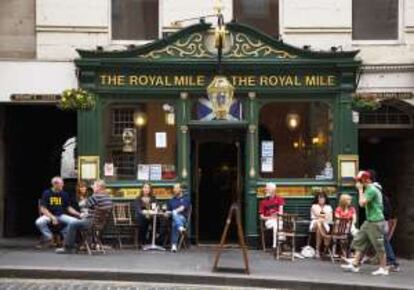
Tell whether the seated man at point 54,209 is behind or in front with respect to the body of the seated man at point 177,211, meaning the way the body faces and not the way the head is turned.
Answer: in front

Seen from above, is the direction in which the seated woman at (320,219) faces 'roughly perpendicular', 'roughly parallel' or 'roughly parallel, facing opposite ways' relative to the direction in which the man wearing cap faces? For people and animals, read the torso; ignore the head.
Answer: roughly perpendicular

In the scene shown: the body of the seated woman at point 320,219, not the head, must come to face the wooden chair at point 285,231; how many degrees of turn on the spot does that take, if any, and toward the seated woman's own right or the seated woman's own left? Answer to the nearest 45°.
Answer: approximately 45° to the seated woman's own right

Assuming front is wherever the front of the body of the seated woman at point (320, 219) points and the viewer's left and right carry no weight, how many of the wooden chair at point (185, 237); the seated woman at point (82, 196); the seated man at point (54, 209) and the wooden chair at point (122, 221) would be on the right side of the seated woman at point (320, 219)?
4

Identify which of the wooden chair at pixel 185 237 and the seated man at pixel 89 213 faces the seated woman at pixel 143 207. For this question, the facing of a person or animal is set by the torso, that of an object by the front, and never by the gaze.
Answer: the wooden chair

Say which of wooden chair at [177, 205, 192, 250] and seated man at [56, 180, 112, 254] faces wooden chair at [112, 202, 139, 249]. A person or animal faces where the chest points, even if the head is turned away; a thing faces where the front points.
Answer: wooden chair at [177, 205, 192, 250]

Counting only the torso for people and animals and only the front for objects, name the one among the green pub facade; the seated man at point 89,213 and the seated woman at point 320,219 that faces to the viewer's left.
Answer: the seated man

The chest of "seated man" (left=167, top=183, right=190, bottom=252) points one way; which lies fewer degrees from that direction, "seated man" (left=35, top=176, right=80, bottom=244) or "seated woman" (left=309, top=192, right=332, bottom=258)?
the seated man

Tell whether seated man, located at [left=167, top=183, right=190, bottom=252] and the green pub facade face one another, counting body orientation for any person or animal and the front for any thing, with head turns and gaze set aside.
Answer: no

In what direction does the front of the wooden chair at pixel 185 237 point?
to the viewer's left

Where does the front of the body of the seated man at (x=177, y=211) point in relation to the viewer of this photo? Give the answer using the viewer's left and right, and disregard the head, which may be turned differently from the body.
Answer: facing the viewer and to the left of the viewer

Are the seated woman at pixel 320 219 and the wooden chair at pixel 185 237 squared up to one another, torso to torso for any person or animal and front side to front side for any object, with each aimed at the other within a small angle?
no

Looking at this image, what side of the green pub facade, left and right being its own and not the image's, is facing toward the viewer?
front

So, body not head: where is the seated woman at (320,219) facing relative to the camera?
toward the camera

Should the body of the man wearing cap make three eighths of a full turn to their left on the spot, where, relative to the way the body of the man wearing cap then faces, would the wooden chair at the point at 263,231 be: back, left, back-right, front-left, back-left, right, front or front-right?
back

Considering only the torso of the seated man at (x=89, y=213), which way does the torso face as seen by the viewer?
to the viewer's left

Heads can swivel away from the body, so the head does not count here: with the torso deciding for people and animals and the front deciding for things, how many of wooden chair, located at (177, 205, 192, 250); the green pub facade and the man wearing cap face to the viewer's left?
2

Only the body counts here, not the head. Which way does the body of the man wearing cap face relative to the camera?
to the viewer's left
